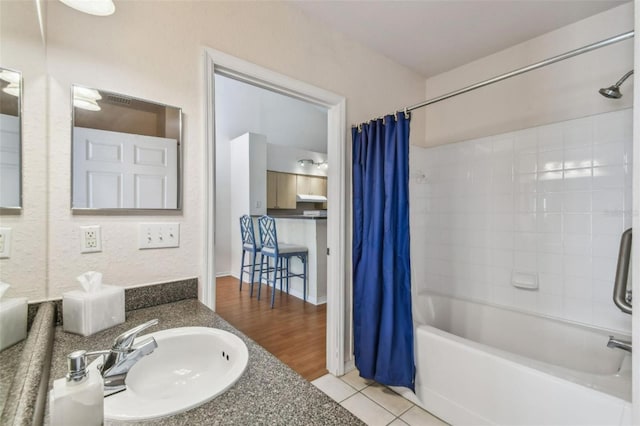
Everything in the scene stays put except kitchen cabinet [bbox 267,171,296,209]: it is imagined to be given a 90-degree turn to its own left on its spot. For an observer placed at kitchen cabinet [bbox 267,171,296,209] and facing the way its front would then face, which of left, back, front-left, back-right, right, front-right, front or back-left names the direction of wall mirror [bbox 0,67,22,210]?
back-right

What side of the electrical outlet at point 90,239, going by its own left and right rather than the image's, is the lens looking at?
front

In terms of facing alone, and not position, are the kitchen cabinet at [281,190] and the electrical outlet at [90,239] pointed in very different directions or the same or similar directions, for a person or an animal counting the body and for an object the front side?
same or similar directions

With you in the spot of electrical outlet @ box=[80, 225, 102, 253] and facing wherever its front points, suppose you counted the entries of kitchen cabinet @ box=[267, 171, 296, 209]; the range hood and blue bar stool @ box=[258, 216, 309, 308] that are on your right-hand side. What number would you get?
0

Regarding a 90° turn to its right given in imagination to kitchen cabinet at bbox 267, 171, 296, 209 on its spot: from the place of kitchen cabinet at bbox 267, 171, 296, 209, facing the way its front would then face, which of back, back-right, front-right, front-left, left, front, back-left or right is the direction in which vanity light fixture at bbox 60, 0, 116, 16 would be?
front-left

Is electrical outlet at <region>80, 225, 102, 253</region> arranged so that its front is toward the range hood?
no

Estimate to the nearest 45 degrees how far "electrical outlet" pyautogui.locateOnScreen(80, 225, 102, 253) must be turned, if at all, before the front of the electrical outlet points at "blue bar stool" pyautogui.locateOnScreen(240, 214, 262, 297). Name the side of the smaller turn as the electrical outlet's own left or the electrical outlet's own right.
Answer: approximately 135° to the electrical outlet's own left

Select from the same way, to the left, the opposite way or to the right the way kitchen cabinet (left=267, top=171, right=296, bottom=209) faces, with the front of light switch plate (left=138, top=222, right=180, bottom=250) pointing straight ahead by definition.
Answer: the same way

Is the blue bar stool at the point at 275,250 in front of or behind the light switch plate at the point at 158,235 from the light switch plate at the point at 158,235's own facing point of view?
behind

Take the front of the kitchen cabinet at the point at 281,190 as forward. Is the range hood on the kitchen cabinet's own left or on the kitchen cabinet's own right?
on the kitchen cabinet's own left

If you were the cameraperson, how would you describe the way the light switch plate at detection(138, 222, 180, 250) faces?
facing the viewer

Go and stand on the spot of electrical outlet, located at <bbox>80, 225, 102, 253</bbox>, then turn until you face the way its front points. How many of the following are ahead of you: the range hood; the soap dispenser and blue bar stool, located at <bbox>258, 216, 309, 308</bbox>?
1

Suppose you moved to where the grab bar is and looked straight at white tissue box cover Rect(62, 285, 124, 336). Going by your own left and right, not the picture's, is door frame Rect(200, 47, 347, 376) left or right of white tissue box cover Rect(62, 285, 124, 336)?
right

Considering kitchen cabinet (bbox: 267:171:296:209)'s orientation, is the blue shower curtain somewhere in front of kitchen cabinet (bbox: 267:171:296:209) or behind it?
in front

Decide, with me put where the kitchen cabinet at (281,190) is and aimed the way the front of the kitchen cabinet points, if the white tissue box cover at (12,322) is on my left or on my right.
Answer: on my right
